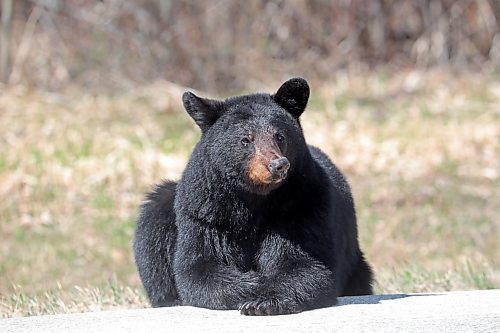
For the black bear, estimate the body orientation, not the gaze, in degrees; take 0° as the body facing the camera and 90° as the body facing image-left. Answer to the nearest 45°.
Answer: approximately 0°
